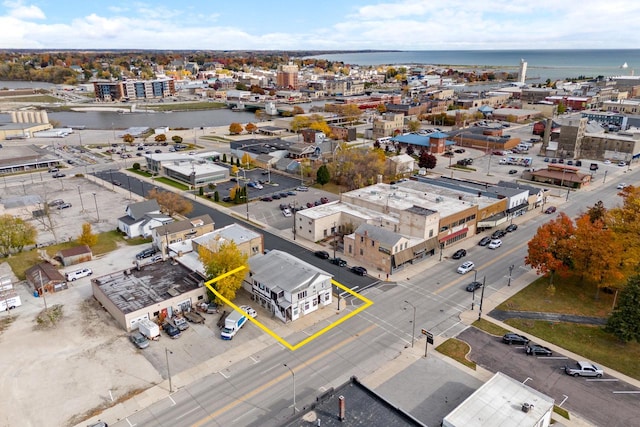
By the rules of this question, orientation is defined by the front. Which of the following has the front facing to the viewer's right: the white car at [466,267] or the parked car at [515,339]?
the parked car

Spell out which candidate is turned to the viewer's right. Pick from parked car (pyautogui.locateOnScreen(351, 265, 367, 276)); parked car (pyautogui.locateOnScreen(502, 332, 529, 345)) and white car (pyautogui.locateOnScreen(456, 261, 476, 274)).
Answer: parked car (pyautogui.locateOnScreen(502, 332, 529, 345))

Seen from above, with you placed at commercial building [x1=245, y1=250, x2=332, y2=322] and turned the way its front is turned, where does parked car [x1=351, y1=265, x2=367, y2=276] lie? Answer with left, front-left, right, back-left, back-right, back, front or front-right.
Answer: left

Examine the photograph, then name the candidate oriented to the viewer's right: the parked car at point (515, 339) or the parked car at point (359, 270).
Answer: the parked car at point (515, 339)

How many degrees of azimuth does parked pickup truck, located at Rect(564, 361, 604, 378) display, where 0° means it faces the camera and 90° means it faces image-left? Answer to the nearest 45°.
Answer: approximately 270°

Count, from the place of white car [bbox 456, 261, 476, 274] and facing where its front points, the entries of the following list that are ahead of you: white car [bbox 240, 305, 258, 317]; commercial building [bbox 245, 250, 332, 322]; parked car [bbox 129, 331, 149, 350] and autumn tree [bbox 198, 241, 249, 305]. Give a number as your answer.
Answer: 4

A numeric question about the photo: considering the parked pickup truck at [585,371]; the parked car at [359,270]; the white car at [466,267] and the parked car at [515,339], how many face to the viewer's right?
2

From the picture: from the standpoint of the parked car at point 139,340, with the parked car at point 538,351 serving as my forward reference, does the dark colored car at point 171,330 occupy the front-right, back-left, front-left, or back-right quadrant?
front-left

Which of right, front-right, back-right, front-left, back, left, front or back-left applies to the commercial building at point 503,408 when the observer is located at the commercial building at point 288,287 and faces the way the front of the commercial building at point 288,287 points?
front

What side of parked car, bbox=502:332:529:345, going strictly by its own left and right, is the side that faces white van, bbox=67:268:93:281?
back

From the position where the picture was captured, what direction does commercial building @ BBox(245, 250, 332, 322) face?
facing the viewer and to the right of the viewer

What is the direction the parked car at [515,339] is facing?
to the viewer's right
